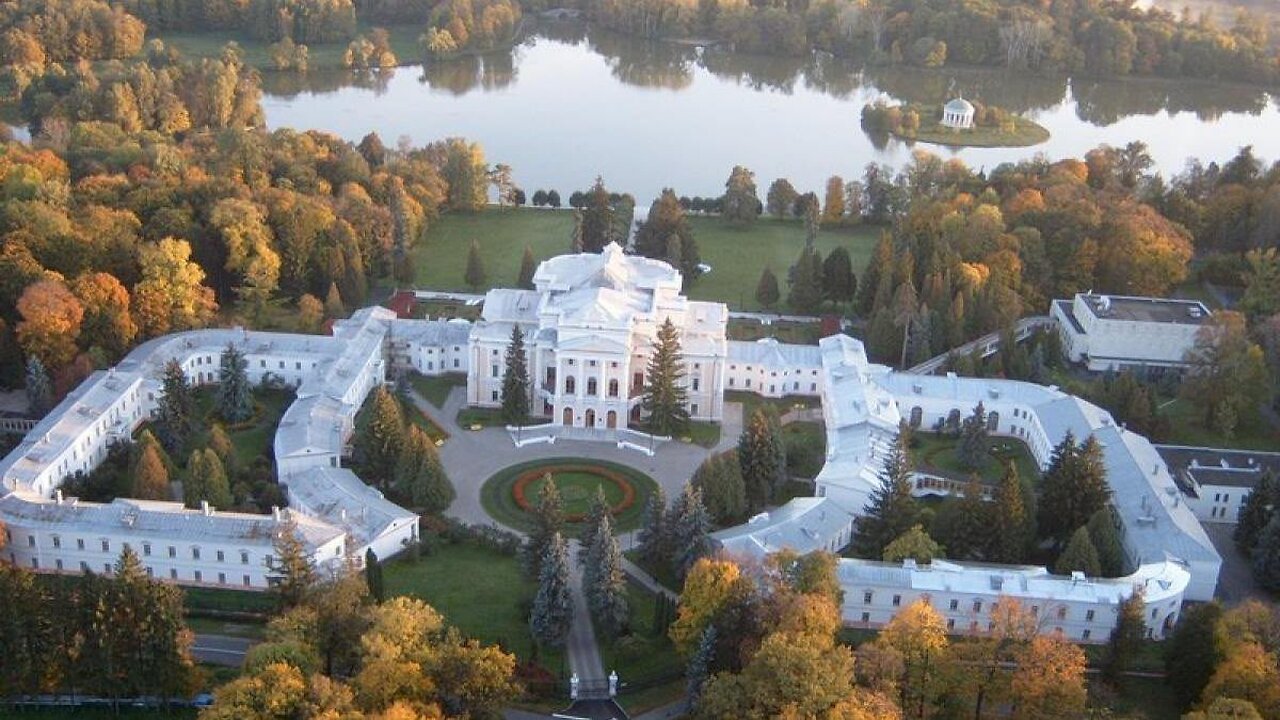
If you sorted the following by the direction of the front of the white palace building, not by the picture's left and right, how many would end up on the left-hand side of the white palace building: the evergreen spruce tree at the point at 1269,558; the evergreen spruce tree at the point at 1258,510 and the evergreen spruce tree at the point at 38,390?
2

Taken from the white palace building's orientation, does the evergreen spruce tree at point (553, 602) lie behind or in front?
in front

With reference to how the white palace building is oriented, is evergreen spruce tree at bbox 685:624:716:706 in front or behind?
in front

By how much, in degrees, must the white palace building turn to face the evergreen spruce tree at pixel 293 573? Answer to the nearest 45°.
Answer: approximately 45° to its right

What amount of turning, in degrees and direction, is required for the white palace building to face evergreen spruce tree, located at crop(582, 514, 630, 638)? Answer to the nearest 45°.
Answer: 0° — it already faces it

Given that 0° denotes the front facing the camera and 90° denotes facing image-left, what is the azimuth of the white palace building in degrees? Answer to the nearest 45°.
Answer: approximately 0°

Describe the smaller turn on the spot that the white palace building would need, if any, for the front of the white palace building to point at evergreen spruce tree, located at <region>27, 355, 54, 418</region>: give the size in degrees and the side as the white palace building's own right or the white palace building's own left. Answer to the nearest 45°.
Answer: approximately 90° to the white palace building's own right

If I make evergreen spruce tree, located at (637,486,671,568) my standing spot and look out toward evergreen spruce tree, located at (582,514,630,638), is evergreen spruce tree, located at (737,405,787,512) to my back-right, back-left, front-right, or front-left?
back-left

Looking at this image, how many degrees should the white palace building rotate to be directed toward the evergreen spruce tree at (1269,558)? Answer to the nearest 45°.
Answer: approximately 90° to its left

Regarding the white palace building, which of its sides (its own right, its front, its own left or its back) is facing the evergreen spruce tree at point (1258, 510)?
left
